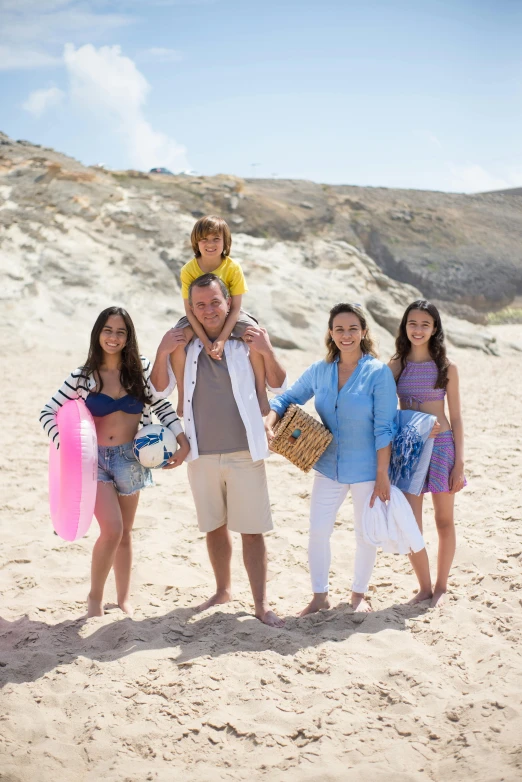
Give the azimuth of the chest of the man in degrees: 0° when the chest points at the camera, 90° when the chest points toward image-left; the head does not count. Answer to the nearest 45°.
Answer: approximately 0°

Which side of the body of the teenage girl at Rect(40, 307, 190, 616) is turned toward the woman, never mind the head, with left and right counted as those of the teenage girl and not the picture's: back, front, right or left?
left

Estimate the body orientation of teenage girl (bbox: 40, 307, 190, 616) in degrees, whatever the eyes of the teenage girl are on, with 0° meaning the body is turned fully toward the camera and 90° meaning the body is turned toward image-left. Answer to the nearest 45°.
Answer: approximately 0°

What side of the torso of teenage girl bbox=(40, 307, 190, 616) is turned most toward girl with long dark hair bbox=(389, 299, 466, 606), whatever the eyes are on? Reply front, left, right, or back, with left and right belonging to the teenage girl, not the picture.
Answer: left
